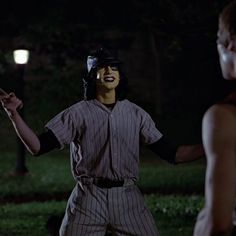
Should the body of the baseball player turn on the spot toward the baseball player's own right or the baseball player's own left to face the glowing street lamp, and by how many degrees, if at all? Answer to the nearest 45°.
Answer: approximately 180°

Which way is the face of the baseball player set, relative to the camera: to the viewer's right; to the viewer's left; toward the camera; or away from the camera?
toward the camera

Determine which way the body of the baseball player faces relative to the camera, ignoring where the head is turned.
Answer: toward the camera
